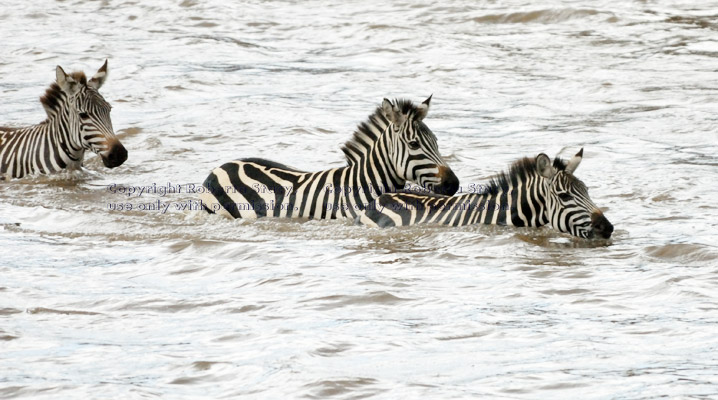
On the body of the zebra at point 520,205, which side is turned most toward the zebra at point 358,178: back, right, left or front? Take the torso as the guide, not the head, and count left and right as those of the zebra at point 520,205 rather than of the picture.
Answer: back

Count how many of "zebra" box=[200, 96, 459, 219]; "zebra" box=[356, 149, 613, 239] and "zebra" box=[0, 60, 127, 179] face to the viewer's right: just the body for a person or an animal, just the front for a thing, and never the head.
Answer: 3

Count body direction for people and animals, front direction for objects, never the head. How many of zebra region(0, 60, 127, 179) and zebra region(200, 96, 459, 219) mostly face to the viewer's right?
2

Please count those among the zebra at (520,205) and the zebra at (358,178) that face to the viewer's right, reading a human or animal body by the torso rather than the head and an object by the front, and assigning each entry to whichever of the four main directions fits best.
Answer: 2

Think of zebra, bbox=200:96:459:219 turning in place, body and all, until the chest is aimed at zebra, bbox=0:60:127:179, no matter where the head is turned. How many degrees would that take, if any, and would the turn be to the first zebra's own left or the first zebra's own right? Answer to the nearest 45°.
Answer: approximately 135° to the first zebra's own left

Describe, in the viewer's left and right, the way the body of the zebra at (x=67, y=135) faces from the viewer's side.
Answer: facing to the right of the viewer

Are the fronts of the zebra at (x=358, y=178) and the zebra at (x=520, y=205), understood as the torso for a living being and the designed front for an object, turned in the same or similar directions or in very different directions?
same or similar directions

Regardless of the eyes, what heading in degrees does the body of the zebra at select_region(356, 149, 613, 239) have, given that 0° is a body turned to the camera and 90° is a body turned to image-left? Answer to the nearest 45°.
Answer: approximately 270°

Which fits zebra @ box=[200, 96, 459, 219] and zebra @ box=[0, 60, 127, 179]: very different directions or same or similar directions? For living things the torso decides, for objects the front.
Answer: same or similar directions

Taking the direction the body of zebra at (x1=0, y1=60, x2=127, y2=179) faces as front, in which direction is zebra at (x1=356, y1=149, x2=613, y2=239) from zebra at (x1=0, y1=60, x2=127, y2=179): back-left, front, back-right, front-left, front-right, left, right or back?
front-right

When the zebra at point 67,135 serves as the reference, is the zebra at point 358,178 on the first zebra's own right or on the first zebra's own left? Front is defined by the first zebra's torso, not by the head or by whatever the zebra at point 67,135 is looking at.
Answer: on the first zebra's own right

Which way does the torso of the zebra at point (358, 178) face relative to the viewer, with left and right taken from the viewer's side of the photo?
facing to the right of the viewer

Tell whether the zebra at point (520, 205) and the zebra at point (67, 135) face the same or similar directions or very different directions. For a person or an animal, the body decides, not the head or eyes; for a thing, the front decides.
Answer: same or similar directions
